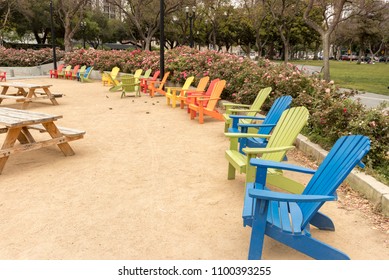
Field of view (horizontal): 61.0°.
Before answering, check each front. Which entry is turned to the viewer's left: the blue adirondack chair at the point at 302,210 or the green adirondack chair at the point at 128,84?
the blue adirondack chair

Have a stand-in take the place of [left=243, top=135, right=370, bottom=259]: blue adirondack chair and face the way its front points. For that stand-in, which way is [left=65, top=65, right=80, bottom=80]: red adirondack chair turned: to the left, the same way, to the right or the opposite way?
to the left

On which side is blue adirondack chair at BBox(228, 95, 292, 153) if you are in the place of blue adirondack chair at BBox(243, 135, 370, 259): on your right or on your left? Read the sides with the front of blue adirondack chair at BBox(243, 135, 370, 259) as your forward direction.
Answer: on your right

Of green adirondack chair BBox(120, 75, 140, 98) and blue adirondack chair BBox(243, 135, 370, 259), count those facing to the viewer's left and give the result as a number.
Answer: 1

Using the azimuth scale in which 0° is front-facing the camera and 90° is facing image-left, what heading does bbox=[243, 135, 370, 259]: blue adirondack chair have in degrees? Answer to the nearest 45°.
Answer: approximately 90°

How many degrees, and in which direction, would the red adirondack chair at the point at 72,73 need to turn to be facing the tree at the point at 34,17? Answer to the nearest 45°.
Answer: approximately 135° to its right
